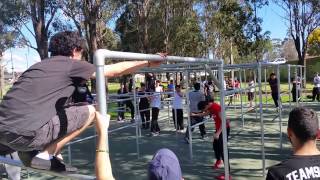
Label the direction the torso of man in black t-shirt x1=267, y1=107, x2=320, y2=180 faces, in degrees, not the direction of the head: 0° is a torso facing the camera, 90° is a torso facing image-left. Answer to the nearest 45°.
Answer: approximately 180°

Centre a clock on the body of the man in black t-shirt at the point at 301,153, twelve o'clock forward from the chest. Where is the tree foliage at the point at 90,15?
The tree foliage is roughly at 11 o'clock from the man in black t-shirt.

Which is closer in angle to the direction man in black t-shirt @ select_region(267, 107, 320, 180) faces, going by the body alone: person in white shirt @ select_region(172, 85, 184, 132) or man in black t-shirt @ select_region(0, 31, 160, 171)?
the person in white shirt

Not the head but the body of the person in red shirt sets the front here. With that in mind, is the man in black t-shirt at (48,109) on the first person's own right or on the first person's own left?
on the first person's own left

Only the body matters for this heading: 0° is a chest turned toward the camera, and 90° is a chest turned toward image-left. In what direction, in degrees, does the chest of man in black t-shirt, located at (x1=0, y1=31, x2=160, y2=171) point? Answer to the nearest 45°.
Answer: approximately 225°

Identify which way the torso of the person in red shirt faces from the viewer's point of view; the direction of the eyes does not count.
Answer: to the viewer's left

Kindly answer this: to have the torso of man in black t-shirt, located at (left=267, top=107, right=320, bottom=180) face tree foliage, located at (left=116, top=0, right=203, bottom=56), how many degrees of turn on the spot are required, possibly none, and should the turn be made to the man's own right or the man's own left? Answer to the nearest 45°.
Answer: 0° — they already face it

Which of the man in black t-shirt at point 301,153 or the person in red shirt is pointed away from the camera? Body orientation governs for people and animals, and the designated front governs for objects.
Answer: the man in black t-shirt

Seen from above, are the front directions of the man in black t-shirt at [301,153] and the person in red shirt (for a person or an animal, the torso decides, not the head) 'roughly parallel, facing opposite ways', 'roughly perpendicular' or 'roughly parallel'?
roughly perpendicular
